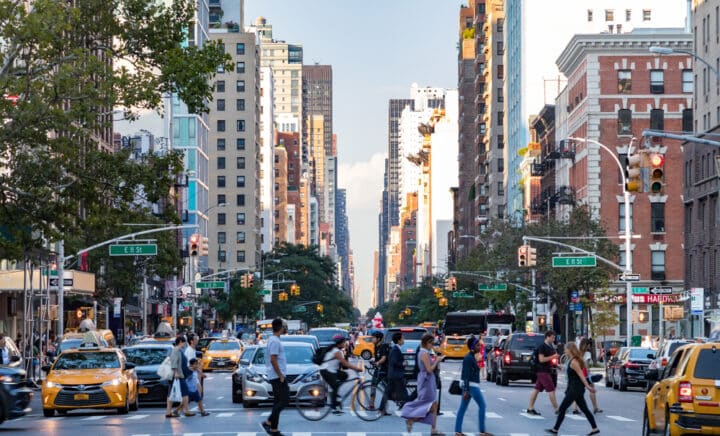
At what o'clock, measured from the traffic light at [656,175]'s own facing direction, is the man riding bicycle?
The man riding bicycle is roughly at 2 o'clock from the traffic light.

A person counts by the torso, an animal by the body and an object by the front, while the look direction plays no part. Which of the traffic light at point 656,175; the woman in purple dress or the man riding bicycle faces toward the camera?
the traffic light

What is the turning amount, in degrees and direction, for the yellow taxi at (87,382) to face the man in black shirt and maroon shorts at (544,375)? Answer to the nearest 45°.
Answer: approximately 90° to its left

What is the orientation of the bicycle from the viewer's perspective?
to the viewer's right

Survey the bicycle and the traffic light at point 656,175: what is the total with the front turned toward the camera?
1

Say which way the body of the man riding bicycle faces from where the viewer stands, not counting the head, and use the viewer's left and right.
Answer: facing to the right of the viewer

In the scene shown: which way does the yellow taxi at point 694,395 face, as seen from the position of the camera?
facing away from the viewer and to the left of the viewer

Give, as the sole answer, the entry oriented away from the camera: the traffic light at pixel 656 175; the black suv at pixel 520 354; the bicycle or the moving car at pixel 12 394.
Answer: the black suv

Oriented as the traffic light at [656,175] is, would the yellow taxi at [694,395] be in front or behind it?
in front

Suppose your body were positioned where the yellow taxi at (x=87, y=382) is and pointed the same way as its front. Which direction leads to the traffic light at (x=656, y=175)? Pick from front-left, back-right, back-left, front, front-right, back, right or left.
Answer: left
